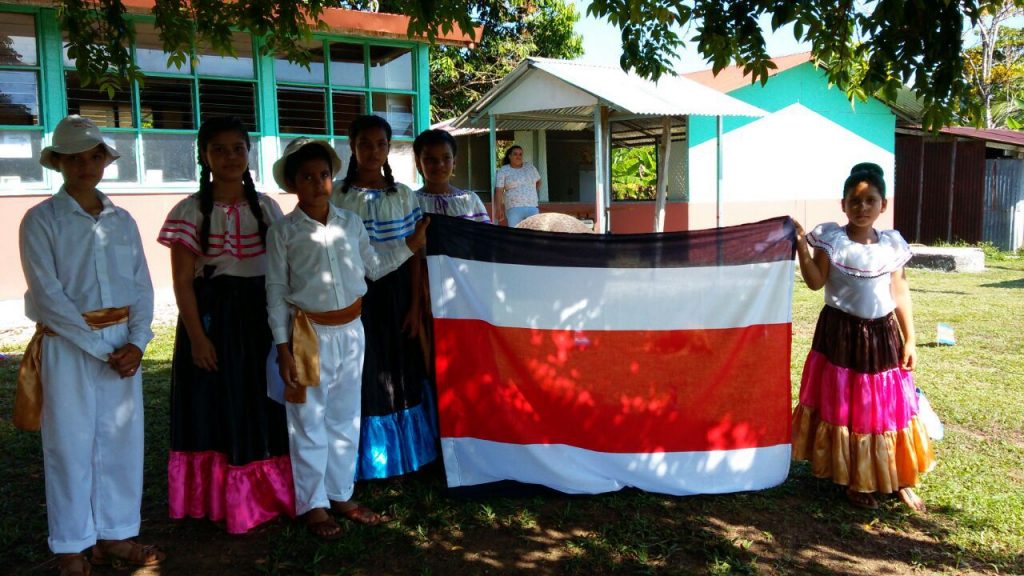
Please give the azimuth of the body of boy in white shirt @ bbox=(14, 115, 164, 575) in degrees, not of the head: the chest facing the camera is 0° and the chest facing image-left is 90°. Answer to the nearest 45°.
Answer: approximately 315°

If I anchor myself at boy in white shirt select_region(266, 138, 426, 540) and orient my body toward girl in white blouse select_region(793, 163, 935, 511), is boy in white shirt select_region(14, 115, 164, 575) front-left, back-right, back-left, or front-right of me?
back-right

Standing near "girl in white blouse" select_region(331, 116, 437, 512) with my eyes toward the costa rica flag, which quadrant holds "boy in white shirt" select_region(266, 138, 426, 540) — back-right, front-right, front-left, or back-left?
back-right

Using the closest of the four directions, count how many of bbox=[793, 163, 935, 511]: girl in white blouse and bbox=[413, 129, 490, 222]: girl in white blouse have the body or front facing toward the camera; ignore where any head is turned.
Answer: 2

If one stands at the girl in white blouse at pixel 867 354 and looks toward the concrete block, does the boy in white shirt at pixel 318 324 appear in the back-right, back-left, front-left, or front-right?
back-left

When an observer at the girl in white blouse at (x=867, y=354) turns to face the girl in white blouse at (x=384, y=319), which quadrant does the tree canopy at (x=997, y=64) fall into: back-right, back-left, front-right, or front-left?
back-right

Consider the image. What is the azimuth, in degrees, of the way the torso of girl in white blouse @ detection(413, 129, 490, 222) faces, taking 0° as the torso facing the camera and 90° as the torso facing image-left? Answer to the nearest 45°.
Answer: approximately 0°

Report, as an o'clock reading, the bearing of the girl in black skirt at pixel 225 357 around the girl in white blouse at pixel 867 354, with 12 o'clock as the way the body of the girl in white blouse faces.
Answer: The girl in black skirt is roughly at 2 o'clock from the girl in white blouse.

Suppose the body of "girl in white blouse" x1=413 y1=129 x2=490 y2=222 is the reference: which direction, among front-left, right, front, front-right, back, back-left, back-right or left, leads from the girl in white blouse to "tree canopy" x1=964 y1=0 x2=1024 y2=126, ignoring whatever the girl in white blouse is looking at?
back-left

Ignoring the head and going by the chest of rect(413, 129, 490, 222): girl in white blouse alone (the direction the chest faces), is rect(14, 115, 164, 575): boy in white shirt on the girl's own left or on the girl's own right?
on the girl's own right
